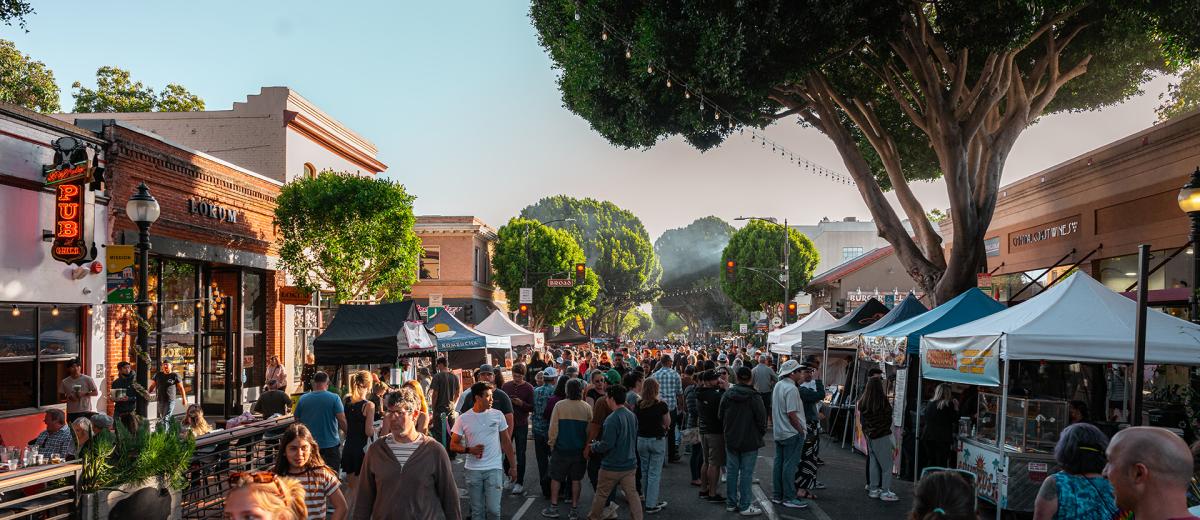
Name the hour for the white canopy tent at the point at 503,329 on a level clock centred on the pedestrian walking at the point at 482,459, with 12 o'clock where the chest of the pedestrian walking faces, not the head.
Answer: The white canopy tent is roughly at 6 o'clock from the pedestrian walking.

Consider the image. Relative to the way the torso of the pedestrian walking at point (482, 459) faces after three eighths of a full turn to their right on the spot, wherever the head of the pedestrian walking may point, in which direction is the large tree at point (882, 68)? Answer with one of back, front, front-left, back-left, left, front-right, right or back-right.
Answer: right

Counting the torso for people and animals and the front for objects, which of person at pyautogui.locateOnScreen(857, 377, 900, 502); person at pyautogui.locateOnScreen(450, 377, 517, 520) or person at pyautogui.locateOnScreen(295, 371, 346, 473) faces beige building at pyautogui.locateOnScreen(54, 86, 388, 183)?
person at pyautogui.locateOnScreen(295, 371, 346, 473)

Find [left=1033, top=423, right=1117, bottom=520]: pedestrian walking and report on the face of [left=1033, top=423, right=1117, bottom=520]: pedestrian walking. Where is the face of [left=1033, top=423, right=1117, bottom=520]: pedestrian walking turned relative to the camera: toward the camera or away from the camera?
away from the camera

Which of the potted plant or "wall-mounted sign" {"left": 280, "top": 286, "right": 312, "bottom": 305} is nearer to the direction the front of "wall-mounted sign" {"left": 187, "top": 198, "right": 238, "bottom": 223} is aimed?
the potted plant

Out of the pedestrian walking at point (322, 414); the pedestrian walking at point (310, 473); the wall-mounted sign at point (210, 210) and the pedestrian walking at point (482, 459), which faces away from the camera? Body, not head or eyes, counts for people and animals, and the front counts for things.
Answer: the pedestrian walking at point (322, 414)

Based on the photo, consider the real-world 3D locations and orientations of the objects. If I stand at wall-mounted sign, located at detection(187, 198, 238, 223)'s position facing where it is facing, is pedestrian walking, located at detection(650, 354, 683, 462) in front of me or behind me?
in front

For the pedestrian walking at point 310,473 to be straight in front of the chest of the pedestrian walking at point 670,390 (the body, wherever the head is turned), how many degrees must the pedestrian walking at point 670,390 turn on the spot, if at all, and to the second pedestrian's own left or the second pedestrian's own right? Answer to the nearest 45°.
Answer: approximately 180°

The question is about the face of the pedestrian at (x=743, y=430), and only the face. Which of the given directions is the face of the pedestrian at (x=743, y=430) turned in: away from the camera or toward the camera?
away from the camera

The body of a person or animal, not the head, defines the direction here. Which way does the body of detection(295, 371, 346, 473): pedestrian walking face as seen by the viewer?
away from the camera

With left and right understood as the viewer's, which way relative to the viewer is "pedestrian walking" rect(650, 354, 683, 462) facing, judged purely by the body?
facing away from the viewer

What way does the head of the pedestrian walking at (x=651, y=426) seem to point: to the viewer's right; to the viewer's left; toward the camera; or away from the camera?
away from the camera

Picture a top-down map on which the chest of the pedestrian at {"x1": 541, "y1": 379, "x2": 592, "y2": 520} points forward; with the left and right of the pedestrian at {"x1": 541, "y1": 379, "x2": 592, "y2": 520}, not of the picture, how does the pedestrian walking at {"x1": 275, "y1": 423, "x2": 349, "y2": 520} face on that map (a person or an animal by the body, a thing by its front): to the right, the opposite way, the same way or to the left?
the opposite way

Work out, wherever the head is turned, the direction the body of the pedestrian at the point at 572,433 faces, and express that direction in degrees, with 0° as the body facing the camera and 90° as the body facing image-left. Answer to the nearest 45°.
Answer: approximately 180°

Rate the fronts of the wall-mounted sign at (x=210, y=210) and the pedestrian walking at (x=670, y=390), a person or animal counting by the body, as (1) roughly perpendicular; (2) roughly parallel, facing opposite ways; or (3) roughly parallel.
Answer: roughly perpendicular
